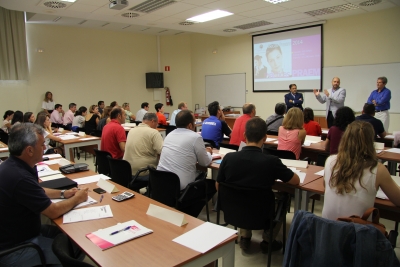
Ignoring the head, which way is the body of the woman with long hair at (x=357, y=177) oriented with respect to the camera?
away from the camera

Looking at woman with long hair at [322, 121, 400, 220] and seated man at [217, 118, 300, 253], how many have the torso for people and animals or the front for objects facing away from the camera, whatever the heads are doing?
2

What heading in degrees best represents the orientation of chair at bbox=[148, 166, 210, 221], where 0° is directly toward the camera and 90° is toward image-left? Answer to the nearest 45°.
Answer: approximately 225°

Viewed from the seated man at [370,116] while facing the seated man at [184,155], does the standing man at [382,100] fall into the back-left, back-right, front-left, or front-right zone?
back-right

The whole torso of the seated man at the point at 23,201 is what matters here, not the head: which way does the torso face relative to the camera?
to the viewer's right

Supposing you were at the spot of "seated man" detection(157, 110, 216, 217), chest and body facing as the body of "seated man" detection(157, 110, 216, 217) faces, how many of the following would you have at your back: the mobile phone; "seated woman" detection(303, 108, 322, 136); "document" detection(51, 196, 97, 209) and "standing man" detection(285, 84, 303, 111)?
2

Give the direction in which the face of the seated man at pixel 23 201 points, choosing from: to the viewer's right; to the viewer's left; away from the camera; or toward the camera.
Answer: to the viewer's right

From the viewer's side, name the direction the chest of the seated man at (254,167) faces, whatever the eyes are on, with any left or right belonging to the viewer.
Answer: facing away from the viewer

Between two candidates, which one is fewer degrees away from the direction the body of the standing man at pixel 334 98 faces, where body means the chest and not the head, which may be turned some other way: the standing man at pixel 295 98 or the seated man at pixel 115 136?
the seated man

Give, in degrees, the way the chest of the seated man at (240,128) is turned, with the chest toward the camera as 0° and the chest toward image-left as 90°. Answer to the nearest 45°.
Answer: approximately 225°

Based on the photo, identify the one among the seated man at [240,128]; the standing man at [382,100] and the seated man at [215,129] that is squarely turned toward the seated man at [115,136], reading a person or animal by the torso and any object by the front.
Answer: the standing man

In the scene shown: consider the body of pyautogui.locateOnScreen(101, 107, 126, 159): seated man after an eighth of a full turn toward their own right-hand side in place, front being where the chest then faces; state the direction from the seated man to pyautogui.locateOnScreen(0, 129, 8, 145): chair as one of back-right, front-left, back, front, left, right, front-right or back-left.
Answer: back-left
